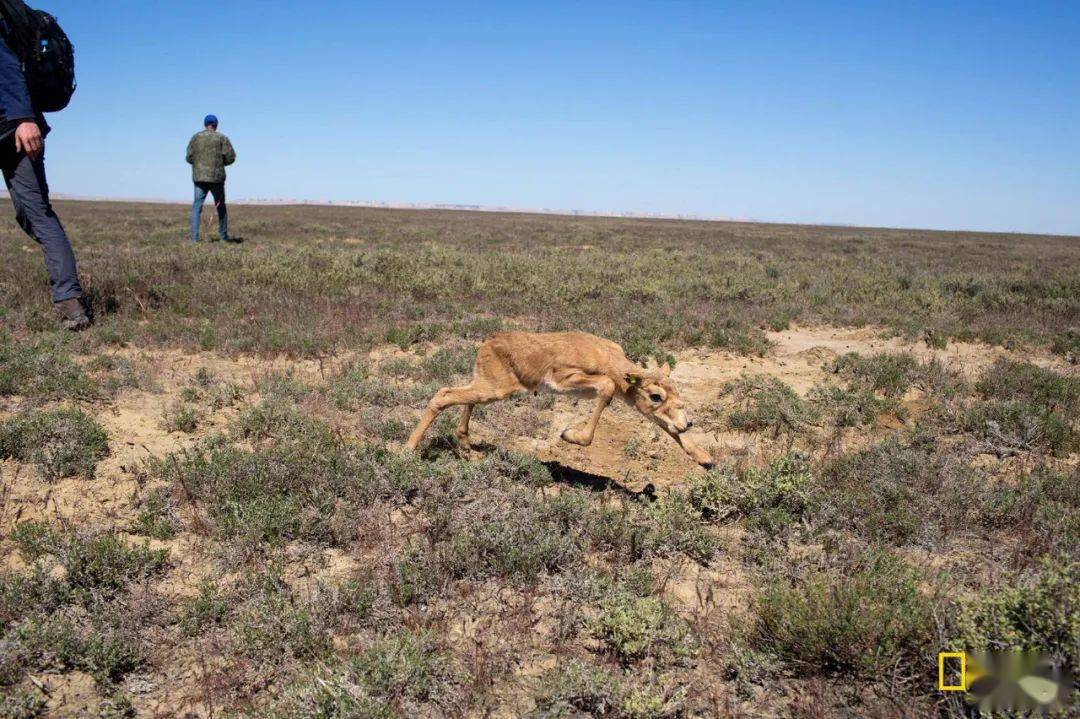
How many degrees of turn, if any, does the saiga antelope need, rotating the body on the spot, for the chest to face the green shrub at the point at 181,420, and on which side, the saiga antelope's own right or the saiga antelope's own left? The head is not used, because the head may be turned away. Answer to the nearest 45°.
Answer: approximately 180°

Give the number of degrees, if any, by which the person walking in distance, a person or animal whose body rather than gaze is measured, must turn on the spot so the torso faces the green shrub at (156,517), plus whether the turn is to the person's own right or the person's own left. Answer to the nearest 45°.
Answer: approximately 180°

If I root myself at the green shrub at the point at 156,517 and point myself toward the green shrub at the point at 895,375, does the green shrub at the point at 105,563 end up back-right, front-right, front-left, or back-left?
back-right

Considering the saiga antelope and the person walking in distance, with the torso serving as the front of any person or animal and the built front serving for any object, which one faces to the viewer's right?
the saiga antelope

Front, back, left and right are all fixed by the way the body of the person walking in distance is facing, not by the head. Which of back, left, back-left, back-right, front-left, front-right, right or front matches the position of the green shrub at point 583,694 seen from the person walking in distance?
back

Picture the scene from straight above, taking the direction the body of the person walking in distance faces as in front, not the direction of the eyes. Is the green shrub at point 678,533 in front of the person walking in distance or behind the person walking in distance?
behind

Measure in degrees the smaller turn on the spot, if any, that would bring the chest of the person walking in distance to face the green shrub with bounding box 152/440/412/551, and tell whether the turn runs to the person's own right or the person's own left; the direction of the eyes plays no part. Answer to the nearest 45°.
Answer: approximately 180°

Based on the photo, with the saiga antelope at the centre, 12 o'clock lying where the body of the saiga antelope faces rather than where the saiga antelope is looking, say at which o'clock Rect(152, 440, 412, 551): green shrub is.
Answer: The green shrub is roughly at 5 o'clock from the saiga antelope.

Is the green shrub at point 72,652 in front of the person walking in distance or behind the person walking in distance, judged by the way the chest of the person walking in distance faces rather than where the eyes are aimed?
behind

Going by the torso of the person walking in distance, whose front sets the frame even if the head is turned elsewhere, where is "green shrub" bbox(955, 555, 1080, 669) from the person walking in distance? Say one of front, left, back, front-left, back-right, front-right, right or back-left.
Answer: back

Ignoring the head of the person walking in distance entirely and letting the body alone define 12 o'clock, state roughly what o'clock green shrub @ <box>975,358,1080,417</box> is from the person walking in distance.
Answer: The green shrub is roughly at 5 o'clock from the person walking in distance.

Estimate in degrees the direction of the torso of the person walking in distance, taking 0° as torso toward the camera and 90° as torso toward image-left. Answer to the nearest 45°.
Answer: approximately 180°

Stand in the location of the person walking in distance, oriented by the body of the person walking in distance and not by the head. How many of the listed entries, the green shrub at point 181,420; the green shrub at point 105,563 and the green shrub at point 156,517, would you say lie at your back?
3

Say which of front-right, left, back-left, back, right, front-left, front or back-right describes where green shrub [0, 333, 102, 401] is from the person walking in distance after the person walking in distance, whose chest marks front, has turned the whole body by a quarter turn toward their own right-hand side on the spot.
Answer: right

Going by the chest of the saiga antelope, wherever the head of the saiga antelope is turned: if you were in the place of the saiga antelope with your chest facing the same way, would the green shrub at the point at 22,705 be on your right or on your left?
on your right
